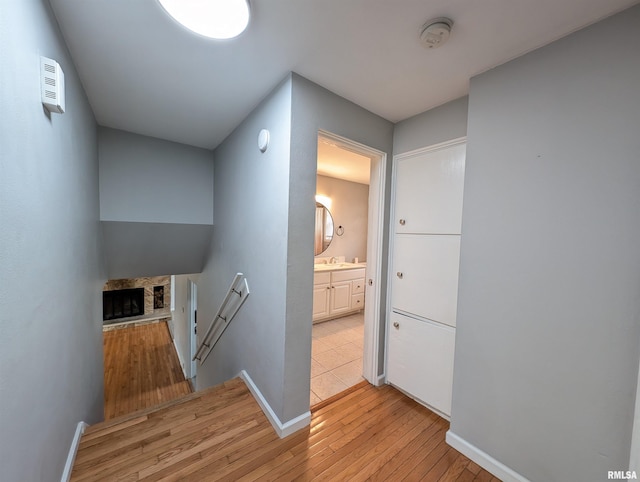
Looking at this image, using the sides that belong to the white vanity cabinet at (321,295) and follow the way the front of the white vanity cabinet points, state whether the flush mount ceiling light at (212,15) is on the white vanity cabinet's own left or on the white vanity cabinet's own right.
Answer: on the white vanity cabinet's own right

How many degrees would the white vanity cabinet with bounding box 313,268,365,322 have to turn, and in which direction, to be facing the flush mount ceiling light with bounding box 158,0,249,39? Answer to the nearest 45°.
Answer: approximately 45° to its right

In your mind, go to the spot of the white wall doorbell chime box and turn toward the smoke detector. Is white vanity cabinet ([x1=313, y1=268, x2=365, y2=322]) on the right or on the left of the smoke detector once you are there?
left

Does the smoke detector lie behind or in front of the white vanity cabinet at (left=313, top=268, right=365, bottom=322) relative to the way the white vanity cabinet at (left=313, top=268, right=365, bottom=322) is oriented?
in front

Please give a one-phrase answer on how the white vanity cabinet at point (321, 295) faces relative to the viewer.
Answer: facing the viewer and to the right of the viewer

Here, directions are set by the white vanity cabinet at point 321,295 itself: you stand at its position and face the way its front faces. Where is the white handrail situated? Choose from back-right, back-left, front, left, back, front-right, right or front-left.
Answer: right
